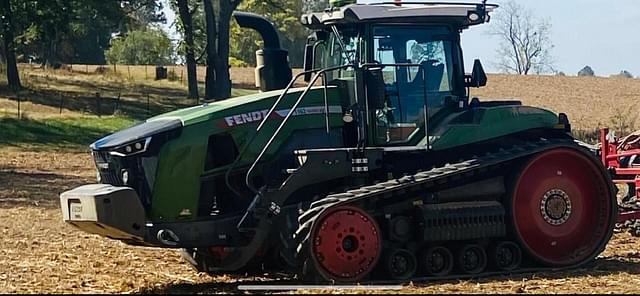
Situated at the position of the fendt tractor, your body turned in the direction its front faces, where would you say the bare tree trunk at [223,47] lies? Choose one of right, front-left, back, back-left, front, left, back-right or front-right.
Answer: back-right

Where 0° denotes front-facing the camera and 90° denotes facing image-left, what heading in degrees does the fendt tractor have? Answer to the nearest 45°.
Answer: approximately 45°
